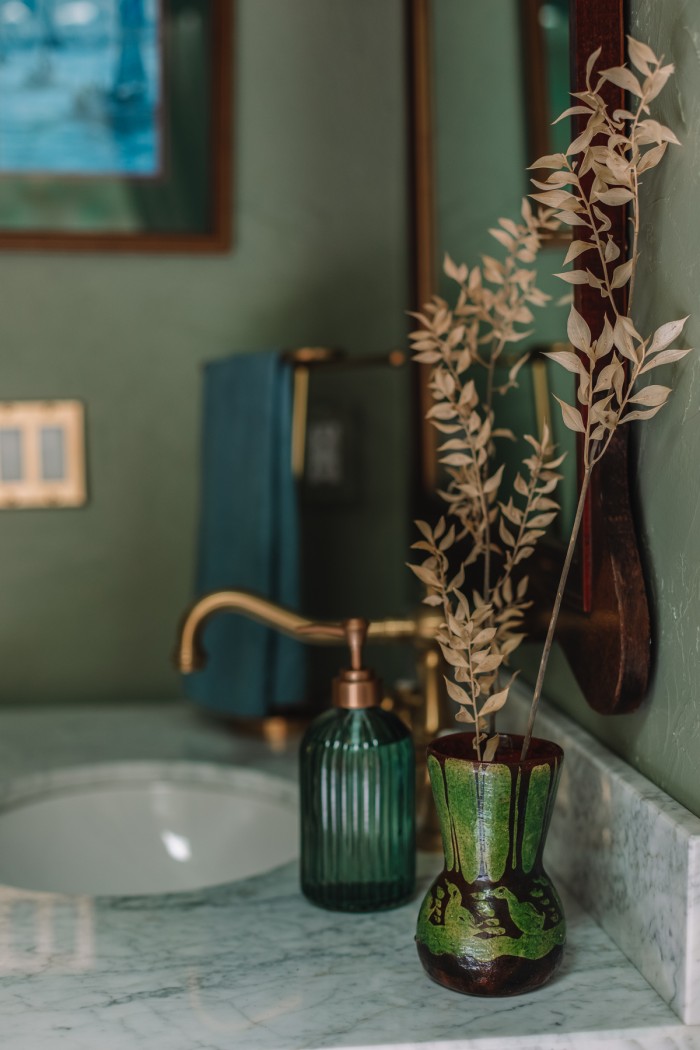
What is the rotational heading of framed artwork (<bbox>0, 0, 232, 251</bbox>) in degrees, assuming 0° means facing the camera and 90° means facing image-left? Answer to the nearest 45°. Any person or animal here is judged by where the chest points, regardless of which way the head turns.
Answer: approximately 0°

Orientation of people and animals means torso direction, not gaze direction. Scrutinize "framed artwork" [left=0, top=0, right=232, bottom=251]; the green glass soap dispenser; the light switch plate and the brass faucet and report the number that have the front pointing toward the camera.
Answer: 2

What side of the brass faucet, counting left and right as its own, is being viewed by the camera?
left
